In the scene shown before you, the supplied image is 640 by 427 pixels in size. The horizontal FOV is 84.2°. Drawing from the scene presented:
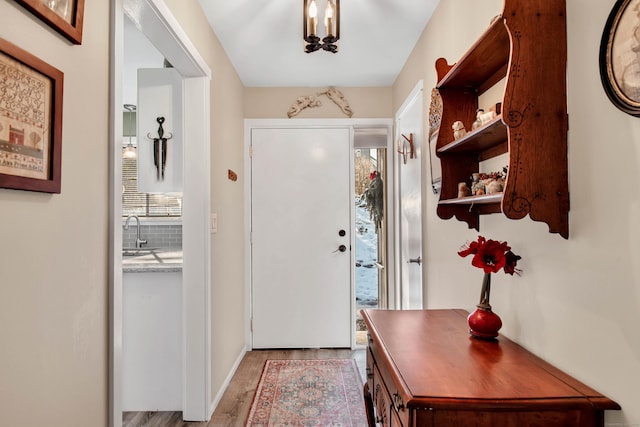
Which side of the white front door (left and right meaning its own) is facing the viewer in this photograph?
front

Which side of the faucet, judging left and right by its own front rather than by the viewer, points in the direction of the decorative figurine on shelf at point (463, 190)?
left

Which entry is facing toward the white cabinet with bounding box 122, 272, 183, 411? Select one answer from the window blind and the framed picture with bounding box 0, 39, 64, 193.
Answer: the window blind

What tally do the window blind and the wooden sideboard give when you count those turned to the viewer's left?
1

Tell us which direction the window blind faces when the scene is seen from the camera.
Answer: facing the viewer

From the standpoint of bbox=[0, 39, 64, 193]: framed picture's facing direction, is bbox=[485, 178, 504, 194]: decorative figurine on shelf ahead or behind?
ahead

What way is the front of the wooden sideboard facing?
to the viewer's left

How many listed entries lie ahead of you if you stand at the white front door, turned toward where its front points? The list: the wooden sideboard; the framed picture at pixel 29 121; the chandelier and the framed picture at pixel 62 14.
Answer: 4

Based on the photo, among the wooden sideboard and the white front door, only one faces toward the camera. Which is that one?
the white front door

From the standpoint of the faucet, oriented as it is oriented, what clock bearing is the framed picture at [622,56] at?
The framed picture is roughly at 10 o'clock from the faucet.

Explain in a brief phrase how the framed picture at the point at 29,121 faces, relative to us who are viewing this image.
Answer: facing the viewer and to the right of the viewer

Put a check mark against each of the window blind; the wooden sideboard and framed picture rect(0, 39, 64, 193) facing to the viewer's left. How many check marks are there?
1

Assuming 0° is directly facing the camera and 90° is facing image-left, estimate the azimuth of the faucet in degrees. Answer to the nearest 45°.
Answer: approximately 45°

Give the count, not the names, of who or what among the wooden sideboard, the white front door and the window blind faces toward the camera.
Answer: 2

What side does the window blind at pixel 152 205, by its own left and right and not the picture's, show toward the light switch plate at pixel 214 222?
front
